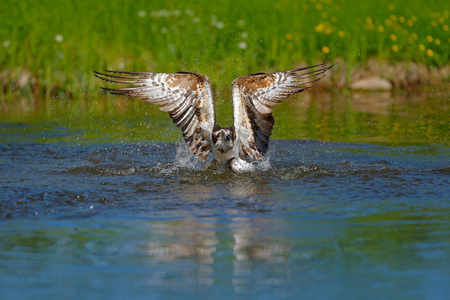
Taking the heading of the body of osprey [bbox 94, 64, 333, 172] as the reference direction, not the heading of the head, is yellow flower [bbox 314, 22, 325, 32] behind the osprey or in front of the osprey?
behind

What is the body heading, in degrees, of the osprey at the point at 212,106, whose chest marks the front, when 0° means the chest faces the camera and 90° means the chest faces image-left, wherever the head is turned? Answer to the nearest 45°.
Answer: approximately 0°
